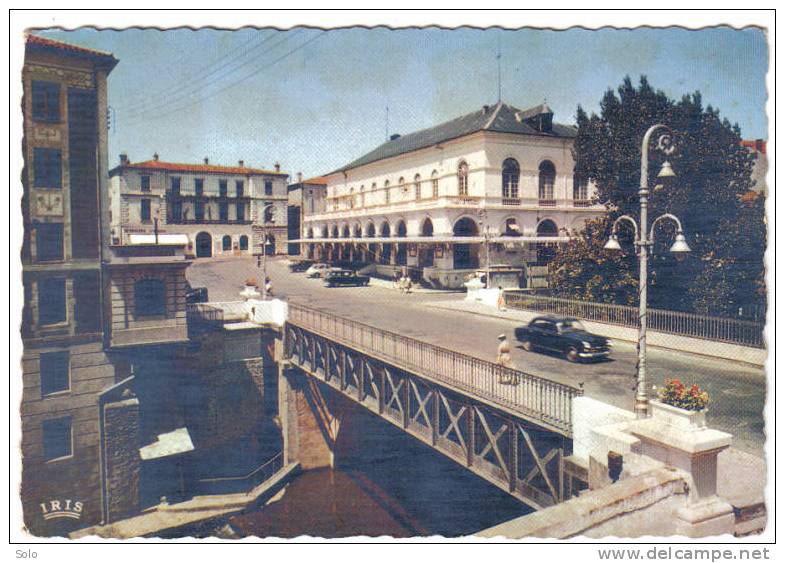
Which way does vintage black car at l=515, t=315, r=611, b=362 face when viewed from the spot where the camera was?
facing the viewer and to the right of the viewer

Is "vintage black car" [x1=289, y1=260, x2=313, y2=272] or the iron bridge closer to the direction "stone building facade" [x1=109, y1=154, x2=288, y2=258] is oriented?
the iron bridge

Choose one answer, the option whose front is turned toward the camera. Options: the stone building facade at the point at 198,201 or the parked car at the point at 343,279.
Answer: the stone building facade

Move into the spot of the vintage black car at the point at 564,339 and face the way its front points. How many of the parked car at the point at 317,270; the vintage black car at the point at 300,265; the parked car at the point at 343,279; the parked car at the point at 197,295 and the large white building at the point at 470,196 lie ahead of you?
0

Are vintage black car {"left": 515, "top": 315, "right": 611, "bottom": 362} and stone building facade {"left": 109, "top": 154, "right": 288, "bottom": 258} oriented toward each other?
no

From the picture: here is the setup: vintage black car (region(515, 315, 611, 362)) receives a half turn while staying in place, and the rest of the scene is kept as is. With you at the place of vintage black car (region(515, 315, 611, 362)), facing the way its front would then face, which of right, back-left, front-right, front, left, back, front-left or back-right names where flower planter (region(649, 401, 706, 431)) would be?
back-left

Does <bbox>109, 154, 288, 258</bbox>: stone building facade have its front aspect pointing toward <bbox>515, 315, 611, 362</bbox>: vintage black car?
no

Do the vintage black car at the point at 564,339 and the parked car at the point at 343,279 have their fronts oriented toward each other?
no

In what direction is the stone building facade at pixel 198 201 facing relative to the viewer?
toward the camera

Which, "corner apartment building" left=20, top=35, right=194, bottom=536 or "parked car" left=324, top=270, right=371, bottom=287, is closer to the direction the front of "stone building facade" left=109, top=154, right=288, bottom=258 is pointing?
the corner apartment building

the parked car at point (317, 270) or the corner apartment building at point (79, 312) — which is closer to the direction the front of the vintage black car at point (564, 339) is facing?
the corner apartment building
